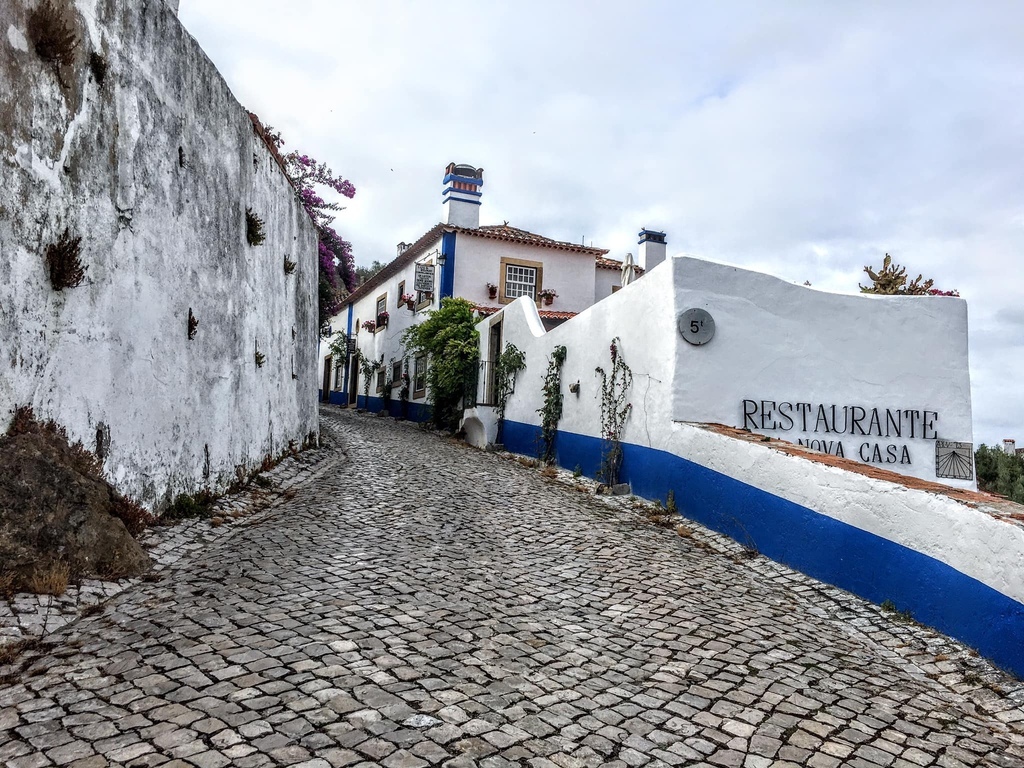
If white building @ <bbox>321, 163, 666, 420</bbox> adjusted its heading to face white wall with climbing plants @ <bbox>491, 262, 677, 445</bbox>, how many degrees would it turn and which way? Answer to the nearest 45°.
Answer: approximately 45° to its left

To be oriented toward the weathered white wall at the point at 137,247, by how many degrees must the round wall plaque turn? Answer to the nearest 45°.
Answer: approximately 45° to its right

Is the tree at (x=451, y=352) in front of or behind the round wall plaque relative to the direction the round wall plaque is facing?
behind

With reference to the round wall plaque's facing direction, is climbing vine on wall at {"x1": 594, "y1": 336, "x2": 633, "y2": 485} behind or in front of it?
behind

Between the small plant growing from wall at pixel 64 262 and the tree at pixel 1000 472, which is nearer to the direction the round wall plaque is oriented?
the small plant growing from wall

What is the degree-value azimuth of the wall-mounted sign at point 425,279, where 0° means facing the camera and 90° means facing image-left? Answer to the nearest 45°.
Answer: approximately 45°

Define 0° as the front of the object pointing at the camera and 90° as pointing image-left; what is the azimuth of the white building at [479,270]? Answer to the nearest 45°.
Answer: approximately 45°

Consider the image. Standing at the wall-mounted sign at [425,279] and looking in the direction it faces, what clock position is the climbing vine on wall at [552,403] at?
The climbing vine on wall is roughly at 10 o'clock from the wall-mounted sign.

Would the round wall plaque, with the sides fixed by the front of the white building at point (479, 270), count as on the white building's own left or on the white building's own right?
on the white building's own left

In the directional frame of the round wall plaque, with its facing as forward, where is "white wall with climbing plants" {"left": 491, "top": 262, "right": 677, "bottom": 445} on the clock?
The white wall with climbing plants is roughly at 5 o'clock from the round wall plaque.
